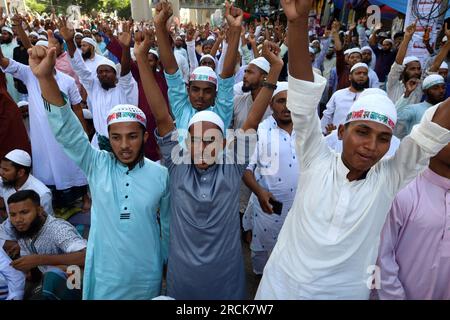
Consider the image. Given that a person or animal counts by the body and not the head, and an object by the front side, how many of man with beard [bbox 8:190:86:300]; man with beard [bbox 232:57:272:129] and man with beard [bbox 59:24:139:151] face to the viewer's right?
0

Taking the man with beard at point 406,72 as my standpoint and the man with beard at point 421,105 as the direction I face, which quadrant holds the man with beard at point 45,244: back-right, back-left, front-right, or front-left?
front-right

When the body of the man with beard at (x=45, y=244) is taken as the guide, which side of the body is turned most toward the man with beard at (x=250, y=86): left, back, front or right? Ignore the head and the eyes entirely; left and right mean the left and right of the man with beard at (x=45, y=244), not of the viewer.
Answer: back

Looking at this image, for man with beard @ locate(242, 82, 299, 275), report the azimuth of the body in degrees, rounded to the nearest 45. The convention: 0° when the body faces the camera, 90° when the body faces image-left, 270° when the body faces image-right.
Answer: approximately 315°

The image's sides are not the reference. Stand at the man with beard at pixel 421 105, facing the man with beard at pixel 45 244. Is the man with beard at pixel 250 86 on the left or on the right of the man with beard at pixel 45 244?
right

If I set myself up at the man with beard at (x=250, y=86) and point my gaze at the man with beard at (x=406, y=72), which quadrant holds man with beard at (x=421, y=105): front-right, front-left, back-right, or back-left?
front-right

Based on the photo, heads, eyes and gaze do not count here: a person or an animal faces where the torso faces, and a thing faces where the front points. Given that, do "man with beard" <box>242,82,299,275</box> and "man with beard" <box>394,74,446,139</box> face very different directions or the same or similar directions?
same or similar directions

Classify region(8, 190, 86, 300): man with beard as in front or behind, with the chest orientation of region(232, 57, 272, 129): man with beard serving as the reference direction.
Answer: in front

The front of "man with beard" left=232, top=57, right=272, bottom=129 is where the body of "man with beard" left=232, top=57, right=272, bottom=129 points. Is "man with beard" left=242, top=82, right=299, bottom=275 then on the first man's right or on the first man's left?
on the first man's left

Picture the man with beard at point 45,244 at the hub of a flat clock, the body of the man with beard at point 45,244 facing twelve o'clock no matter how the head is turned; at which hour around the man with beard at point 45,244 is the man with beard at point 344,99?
the man with beard at point 344,99 is roughly at 7 o'clock from the man with beard at point 45,244.

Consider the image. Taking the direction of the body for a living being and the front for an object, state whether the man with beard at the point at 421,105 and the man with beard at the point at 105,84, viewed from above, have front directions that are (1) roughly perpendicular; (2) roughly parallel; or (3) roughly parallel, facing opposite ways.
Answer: roughly parallel

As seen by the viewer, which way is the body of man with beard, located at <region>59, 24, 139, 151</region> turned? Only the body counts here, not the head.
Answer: toward the camera
